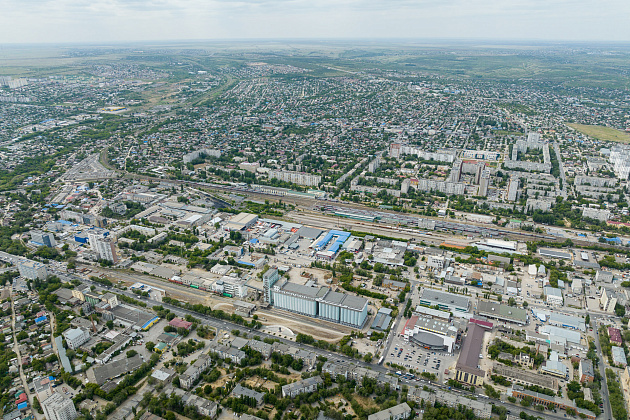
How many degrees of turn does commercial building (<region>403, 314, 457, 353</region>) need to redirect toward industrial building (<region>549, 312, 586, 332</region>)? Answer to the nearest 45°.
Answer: approximately 135° to its left

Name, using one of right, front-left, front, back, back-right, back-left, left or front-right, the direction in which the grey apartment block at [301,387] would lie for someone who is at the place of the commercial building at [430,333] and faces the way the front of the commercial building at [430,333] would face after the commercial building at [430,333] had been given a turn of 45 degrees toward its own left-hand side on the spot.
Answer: right

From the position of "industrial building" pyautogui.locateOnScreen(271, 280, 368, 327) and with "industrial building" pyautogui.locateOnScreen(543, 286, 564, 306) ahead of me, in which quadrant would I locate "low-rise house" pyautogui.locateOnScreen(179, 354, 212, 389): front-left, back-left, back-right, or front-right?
back-right

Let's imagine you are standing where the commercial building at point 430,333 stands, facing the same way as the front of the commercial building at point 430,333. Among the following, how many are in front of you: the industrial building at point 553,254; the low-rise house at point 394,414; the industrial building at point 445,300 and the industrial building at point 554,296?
1

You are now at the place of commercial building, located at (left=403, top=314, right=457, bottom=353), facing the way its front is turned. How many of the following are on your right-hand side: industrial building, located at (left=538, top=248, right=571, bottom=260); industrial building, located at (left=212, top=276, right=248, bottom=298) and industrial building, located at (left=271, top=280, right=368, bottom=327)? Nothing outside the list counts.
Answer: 2

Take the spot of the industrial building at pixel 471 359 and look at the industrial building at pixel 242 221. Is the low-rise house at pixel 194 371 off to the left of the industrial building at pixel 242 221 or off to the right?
left

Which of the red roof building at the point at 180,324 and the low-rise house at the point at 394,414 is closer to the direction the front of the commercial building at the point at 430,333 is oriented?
the low-rise house

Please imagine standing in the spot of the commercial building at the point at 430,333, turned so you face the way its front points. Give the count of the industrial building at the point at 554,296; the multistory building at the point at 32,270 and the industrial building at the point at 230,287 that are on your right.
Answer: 2

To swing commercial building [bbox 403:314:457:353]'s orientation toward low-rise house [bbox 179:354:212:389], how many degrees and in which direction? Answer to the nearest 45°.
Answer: approximately 45° to its right

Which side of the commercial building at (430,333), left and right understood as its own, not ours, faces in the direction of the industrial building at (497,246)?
back

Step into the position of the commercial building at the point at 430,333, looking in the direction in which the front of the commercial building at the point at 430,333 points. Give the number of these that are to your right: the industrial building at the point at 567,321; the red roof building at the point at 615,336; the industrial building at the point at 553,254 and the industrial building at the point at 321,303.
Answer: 1

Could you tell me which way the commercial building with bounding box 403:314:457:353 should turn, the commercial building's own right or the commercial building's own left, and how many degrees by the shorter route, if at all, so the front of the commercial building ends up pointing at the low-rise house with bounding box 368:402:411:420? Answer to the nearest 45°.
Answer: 0° — it already faces it

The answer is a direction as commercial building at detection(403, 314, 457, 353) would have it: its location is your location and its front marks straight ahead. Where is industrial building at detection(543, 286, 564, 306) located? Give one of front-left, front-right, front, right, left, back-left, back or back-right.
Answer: back-left

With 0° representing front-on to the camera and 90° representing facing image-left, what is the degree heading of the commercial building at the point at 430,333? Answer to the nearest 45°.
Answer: approximately 0°

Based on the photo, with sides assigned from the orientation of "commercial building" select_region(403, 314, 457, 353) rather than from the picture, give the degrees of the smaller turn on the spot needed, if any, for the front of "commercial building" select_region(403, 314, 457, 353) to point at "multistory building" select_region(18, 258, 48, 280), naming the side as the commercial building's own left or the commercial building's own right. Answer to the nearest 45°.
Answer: approximately 90° to the commercial building's own right

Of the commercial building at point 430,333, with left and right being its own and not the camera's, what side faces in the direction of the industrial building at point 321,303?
right
